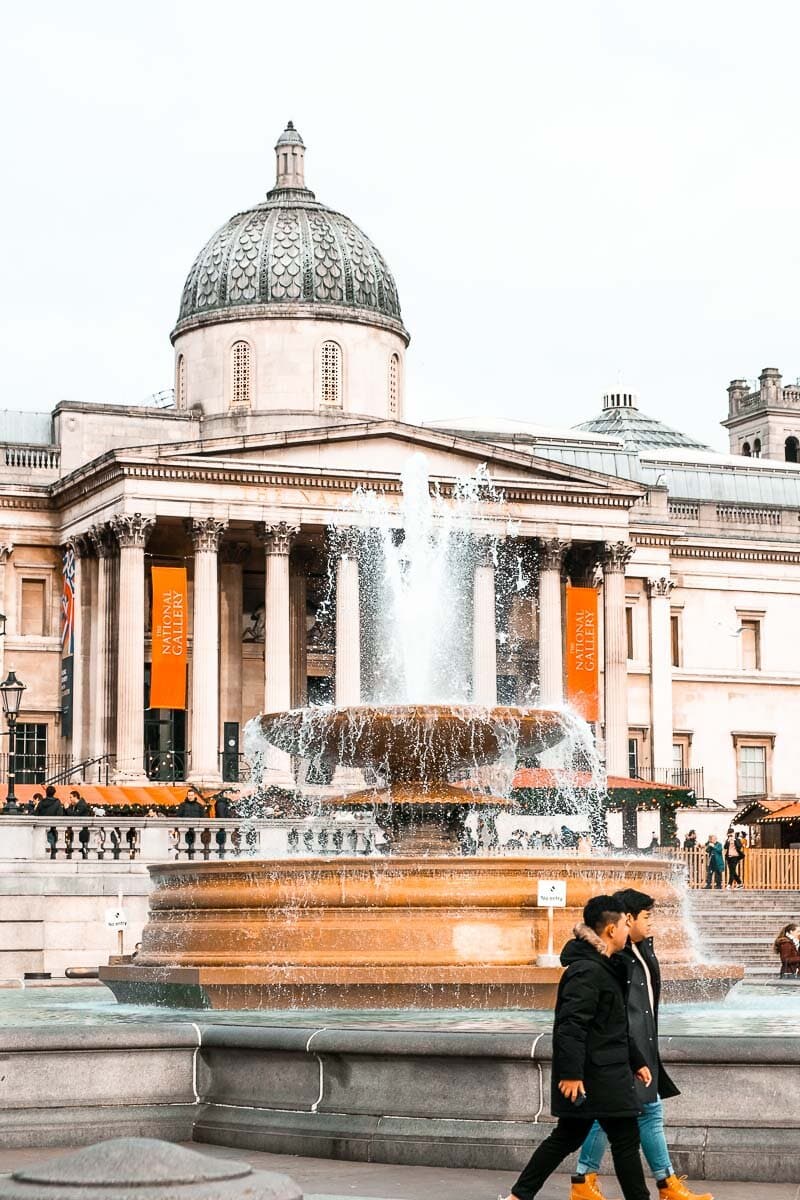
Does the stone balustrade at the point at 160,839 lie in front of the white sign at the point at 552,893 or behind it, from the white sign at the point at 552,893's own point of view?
behind

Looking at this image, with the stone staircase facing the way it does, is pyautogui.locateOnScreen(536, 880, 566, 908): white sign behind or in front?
in front

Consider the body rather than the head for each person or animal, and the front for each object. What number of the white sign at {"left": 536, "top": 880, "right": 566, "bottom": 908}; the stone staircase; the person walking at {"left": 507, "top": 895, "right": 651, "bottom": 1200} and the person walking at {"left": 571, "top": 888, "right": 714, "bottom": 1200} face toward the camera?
2

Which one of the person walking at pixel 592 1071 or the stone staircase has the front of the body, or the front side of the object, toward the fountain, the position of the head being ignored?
the stone staircase

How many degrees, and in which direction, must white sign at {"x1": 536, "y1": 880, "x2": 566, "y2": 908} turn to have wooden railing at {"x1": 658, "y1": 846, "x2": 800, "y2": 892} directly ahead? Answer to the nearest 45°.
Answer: approximately 180°
